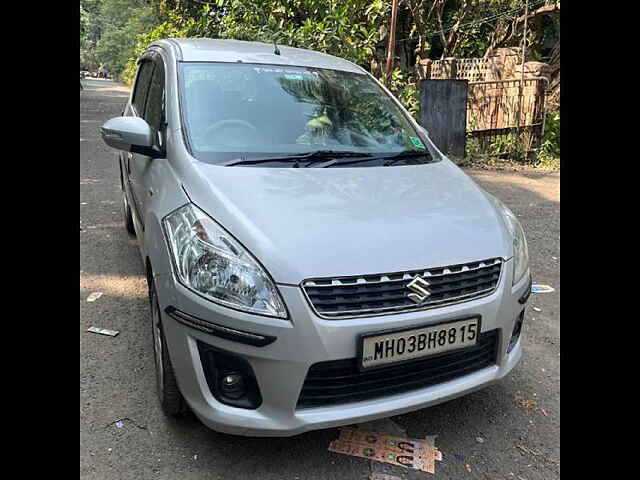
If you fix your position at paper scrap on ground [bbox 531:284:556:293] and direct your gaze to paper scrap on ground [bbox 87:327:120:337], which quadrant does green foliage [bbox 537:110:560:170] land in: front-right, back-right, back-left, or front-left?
back-right

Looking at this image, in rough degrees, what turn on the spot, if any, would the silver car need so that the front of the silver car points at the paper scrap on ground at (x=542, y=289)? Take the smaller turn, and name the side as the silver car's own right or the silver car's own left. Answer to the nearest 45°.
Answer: approximately 90° to the silver car's own left

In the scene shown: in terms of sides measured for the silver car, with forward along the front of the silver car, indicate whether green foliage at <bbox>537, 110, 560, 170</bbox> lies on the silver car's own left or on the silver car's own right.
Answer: on the silver car's own left

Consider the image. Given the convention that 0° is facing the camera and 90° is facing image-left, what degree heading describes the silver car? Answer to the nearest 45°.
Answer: approximately 315°
